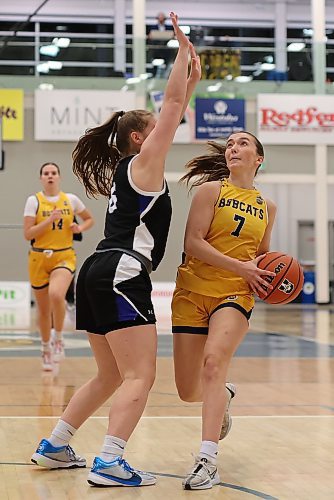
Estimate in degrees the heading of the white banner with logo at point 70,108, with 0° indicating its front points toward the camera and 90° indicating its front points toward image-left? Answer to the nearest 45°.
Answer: approximately 0°

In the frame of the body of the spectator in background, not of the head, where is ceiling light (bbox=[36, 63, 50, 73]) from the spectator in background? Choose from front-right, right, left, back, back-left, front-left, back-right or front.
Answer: right

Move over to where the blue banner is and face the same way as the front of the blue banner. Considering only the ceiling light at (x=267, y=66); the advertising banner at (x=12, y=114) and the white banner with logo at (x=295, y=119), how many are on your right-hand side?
1

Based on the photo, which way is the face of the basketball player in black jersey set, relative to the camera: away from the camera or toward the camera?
away from the camera

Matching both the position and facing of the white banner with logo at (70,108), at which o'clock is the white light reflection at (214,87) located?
The white light reflection is roughly at 9 o'clock from the white banner with logo.

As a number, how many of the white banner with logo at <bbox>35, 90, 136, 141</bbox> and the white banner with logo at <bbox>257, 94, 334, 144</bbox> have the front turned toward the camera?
2

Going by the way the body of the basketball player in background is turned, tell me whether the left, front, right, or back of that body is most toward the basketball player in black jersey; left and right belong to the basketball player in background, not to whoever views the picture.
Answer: front

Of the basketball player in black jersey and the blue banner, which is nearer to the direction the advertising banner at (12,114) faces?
the basketball player in black jersey

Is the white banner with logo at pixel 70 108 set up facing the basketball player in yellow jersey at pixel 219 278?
yes

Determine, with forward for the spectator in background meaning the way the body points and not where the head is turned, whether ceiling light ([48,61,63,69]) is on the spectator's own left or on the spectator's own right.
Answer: on the spectator's own right
